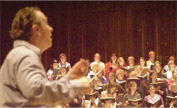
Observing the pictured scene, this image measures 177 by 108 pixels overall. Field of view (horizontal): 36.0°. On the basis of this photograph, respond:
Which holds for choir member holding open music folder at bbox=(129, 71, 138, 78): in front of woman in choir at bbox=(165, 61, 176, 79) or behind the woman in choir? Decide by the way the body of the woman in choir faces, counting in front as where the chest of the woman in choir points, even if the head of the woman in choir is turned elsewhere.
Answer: in front

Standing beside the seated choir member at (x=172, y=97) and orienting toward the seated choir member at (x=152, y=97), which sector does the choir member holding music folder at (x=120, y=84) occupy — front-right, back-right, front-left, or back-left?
front-right

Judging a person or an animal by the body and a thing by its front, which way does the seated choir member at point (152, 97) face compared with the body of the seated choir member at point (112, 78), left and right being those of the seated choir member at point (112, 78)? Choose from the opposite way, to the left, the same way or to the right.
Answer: the same way

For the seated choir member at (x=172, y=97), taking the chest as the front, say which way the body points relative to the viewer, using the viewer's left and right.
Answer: facing the viewer and to the left of the viewer

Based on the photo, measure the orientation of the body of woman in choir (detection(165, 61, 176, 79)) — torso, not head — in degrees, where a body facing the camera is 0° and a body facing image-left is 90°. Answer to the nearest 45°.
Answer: approximately 45°

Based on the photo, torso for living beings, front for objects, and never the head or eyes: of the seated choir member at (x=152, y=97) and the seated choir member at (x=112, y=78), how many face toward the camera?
2

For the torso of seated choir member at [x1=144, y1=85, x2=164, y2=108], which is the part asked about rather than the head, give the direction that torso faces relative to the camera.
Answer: toward the camera

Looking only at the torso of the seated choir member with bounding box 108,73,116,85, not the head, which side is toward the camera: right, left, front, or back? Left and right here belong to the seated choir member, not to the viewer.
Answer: front

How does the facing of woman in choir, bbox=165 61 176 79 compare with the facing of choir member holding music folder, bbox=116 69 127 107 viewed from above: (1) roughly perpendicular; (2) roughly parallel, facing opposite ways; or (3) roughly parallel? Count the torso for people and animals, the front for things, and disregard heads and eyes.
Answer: roughly parallel

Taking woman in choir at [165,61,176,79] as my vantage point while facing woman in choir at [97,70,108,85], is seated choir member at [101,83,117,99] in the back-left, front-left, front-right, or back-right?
front-left

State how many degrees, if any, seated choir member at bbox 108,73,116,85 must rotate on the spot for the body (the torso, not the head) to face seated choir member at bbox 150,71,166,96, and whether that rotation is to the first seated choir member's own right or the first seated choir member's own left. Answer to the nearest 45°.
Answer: approximately 90° to the first seated choir member's own left

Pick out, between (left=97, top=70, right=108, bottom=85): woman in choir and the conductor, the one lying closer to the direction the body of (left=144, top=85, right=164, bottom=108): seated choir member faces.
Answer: the conductor
